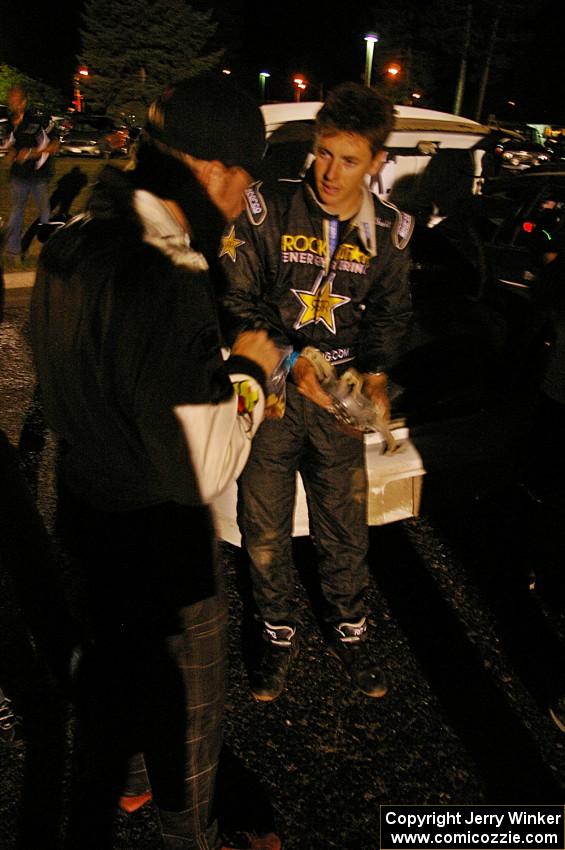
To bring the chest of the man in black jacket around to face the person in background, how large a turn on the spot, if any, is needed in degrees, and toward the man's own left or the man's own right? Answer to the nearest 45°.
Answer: approximately 45° to the man's own left

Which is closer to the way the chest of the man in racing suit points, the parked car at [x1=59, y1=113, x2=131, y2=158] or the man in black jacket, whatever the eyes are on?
the man in black jacket

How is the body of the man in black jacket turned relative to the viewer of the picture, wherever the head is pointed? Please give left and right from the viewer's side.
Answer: facing away from the viewer and to the right of the viewer

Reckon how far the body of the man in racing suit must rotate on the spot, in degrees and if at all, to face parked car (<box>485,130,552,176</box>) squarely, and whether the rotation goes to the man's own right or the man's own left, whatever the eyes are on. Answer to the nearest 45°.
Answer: approximately 180°

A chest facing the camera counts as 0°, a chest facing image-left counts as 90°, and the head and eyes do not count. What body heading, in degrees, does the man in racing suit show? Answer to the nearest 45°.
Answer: approximately 0°

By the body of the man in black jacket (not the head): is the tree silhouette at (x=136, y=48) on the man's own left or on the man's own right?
on the man's own left

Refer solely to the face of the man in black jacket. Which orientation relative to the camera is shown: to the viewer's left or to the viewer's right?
to the viewer's right

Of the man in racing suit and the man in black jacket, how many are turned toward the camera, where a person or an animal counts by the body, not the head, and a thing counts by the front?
1

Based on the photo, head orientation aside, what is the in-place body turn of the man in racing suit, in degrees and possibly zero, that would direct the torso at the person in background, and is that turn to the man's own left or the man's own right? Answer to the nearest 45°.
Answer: approximately 135° to the man's own right

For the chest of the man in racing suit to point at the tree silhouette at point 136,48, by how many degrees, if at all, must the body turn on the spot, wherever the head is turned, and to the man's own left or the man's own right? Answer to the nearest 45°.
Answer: approximately 180°
